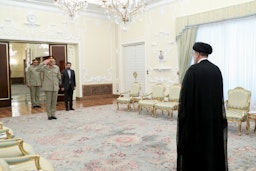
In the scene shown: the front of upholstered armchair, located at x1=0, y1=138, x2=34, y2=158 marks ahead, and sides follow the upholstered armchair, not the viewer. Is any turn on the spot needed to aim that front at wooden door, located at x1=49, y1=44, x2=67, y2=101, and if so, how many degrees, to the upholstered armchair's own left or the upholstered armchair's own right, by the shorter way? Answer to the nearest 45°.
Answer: approximately 90° to the upholstered armchair's own left

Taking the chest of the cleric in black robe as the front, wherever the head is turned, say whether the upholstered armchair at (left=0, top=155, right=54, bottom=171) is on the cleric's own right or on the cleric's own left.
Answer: on the cleric's own left

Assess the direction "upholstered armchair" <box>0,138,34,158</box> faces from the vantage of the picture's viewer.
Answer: facing to the right of the viewer

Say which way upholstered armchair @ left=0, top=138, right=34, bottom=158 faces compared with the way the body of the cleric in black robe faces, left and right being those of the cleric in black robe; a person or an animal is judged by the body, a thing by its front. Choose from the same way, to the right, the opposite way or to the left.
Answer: to the right

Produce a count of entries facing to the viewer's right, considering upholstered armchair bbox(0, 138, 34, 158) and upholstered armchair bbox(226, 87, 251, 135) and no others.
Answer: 1

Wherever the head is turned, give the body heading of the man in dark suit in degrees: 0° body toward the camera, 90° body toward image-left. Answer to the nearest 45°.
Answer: approximately 0°

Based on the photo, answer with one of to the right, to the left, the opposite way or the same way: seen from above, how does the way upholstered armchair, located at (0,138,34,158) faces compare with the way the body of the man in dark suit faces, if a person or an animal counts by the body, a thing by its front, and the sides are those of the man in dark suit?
to the left

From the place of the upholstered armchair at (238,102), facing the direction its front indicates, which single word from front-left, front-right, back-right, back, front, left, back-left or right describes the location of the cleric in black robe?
front-left

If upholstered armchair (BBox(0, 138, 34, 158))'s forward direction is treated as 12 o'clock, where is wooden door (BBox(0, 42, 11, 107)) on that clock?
The wooden door is roughly at 9 o'clock from the upholstered armchair.

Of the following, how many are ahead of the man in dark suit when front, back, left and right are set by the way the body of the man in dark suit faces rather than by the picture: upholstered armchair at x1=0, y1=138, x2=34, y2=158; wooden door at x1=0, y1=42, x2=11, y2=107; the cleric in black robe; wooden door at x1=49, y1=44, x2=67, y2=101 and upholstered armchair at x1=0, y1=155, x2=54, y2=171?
3

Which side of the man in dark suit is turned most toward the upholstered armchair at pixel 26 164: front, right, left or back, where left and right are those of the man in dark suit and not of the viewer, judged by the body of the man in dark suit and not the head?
front

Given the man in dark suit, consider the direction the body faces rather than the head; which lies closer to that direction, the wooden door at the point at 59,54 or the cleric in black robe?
the cleric in black robe

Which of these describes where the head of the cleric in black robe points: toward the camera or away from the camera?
away from the camera

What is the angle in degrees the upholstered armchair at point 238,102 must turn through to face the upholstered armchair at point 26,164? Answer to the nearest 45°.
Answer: approximately 45° to its left
